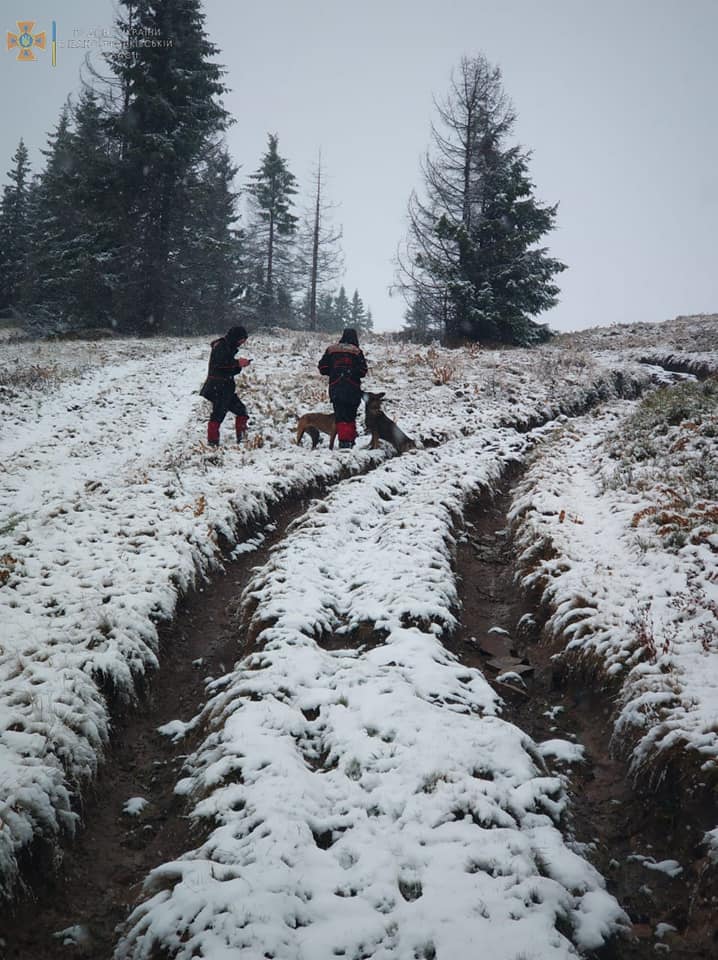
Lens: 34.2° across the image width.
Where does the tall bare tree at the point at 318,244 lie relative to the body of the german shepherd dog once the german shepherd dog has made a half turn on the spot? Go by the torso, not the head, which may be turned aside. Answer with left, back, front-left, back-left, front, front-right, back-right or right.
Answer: left

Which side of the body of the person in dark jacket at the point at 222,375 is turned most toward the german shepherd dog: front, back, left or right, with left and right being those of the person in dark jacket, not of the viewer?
front

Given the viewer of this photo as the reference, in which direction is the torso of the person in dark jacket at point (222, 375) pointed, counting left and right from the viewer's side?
facing to the right of the viewer

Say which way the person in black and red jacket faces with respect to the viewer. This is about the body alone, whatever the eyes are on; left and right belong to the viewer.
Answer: facing away from the viewer

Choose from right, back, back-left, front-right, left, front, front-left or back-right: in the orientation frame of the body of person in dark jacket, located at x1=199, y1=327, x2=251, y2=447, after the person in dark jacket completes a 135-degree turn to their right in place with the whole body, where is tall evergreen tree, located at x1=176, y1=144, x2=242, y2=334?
back-right

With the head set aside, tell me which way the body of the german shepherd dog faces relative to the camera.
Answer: to the viewer's left

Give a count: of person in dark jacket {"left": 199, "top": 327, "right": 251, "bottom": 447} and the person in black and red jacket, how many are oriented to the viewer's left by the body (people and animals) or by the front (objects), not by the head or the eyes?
0

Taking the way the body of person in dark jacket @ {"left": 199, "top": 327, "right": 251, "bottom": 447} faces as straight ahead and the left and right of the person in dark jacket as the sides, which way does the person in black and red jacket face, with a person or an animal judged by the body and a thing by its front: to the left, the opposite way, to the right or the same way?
to the left

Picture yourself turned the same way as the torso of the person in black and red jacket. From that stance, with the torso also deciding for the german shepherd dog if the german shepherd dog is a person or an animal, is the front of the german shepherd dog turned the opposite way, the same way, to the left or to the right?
to the left

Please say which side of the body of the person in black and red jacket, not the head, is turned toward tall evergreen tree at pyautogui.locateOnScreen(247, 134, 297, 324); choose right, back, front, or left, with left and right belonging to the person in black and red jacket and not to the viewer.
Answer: front

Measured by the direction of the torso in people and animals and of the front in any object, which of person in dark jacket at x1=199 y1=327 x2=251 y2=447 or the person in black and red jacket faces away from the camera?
the person in black and red jacket

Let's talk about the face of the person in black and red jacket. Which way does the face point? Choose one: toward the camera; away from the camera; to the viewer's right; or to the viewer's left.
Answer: away from the camera
